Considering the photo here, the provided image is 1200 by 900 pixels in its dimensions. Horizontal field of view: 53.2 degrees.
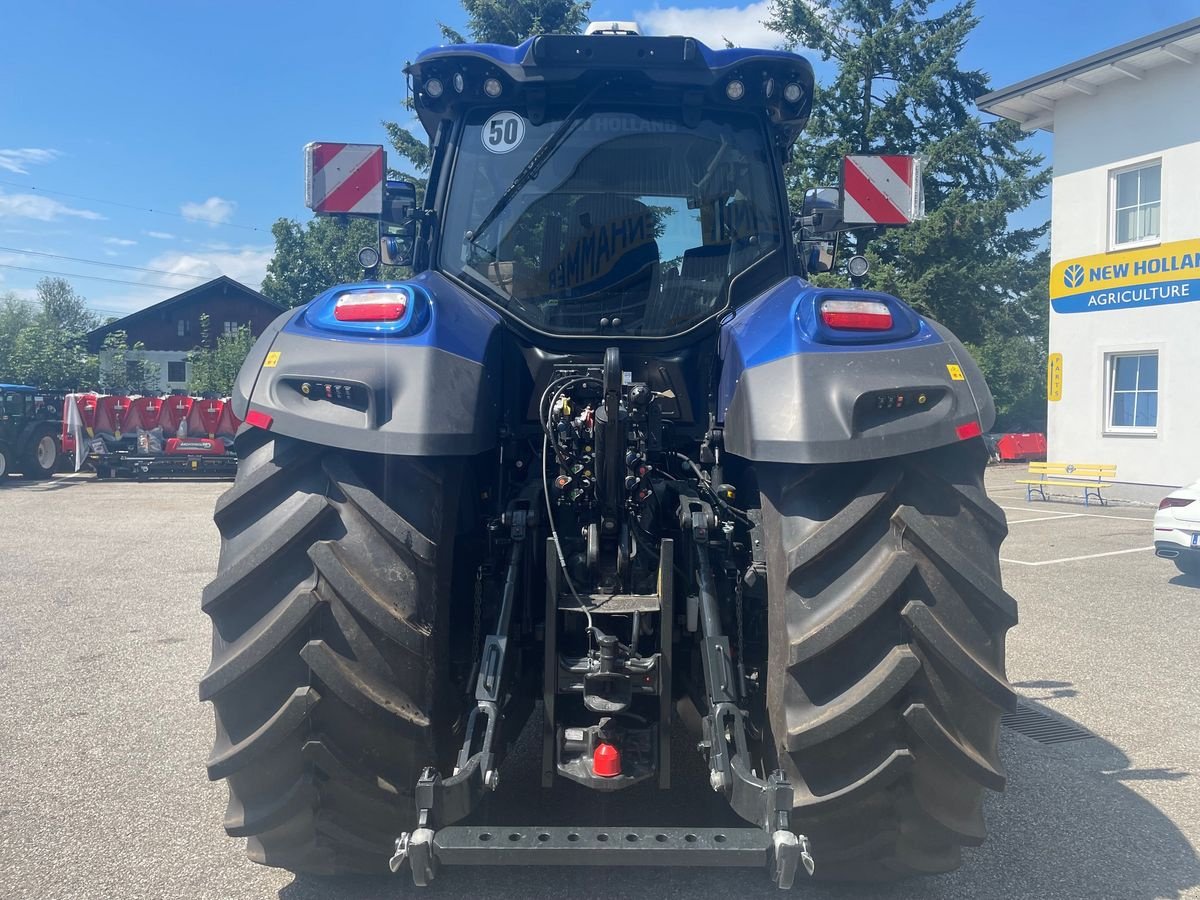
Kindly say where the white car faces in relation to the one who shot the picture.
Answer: facing away from the viewer and to the right of the viewer

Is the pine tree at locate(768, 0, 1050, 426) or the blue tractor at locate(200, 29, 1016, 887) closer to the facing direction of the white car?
the pine tree

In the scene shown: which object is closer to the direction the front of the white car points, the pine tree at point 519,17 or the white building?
the white building

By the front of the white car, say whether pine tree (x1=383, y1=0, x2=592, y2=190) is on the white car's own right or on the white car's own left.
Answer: on the white car's own left

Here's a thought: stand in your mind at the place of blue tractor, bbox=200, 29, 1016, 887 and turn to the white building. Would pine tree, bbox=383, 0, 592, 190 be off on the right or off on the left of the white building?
left

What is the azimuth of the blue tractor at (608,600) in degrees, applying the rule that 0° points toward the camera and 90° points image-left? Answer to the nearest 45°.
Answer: approximately 180°

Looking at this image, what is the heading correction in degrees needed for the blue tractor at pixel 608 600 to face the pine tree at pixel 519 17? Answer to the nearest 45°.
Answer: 0° — it already faces it

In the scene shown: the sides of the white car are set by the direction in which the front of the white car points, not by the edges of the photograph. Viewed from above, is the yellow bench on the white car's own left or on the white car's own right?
on the white car's own left

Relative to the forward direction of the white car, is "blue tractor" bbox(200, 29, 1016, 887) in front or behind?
behind

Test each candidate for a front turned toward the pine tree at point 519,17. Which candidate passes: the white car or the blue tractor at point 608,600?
the blue tractor
